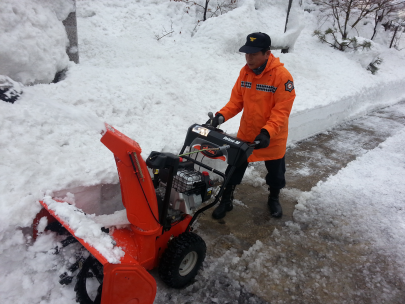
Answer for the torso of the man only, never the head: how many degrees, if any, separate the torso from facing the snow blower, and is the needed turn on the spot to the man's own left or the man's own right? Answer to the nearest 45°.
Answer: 0° — they already face it

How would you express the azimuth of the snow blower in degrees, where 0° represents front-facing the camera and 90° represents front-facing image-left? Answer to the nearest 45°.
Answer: approximately 45°

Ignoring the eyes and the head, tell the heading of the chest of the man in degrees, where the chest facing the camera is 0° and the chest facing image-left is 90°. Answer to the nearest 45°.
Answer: approximately 45°

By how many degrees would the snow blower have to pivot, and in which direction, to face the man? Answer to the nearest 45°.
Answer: approximately 180°
